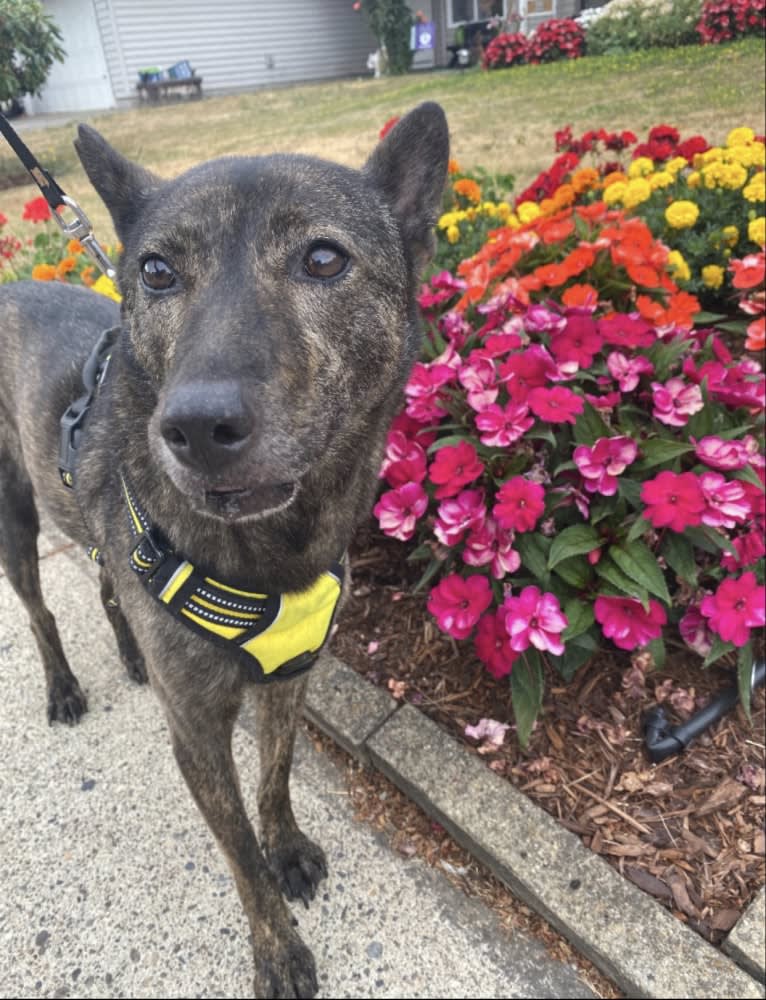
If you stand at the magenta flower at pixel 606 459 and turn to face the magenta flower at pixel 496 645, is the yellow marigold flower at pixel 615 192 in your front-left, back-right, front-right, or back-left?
back-right

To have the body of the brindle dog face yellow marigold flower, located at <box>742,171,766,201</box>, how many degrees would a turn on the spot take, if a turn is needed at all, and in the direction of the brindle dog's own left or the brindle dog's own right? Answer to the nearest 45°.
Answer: approximately 90° to the brindle dog's own left

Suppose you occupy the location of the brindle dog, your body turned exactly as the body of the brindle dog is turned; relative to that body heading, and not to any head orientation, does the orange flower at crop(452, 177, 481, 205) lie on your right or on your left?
on your left

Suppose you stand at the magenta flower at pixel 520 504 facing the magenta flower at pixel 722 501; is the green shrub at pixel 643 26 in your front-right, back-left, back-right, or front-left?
front-left

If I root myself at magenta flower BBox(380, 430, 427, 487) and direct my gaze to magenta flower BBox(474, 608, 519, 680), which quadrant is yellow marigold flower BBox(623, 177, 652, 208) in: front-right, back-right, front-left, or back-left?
back-left

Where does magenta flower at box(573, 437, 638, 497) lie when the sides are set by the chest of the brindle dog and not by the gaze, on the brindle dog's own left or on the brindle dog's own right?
on the brindle dog's own left

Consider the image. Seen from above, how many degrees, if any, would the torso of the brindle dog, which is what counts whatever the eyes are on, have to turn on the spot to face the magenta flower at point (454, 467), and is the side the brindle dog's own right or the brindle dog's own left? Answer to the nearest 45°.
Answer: approximately 90° to the brindle dog's own left

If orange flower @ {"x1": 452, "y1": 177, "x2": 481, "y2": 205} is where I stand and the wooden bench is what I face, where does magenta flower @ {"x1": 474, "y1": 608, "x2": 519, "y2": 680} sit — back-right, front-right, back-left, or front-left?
back-left

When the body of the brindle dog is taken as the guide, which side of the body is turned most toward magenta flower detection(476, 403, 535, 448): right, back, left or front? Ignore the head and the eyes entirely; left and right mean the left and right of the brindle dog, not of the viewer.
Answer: left

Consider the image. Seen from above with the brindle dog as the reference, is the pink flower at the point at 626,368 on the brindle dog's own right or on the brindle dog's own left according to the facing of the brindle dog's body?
on the brindle dog's own left

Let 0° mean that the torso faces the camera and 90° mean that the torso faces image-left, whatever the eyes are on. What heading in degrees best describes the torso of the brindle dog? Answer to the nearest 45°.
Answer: approximately 315°

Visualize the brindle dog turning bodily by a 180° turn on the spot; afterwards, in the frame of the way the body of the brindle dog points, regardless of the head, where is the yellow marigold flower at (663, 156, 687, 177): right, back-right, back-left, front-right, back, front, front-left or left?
right
